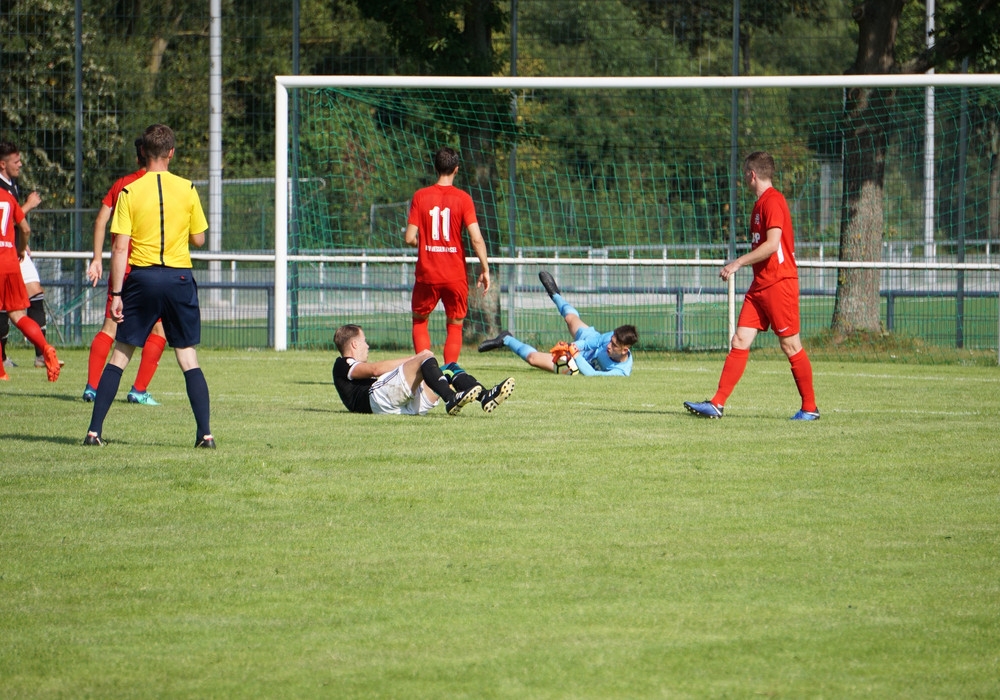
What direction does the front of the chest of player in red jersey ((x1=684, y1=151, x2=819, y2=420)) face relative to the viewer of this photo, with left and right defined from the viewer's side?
facing to the left of the viewer

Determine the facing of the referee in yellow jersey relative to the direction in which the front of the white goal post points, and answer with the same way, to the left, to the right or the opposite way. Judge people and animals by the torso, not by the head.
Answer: the opposite way

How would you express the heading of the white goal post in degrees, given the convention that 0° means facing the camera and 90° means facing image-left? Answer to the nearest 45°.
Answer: approximately 0°

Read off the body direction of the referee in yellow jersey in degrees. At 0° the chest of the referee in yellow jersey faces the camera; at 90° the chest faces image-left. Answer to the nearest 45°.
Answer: approximately 180°

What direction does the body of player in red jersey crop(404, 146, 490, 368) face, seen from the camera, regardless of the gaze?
away from the camera

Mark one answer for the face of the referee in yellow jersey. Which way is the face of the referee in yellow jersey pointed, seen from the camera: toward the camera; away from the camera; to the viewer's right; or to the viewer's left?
away from the camera

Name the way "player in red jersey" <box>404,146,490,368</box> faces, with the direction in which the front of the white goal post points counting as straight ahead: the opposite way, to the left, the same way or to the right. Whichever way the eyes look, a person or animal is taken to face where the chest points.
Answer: the opposite way

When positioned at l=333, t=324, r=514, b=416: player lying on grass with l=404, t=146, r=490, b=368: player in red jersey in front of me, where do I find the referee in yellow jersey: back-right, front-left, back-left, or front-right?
back-left
